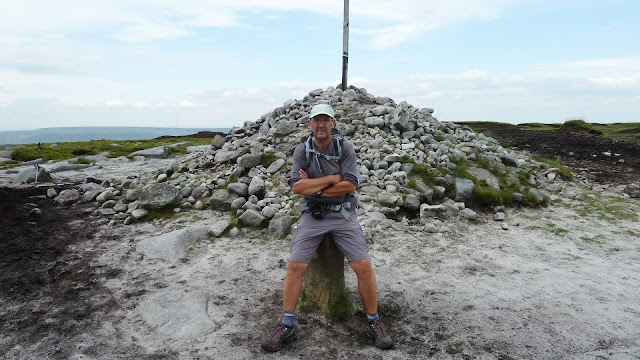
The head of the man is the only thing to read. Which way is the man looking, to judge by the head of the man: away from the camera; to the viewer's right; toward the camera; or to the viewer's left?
toward the camera

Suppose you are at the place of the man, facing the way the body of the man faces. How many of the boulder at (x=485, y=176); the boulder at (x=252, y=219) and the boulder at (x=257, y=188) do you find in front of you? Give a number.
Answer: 0

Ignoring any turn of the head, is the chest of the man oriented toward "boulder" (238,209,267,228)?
no

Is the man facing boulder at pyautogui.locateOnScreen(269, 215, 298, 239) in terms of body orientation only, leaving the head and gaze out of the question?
no

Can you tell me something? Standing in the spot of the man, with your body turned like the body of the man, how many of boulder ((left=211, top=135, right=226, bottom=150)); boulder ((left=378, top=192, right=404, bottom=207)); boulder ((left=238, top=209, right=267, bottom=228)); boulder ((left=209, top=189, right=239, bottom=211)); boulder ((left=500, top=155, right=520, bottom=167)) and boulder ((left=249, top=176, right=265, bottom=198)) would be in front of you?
0

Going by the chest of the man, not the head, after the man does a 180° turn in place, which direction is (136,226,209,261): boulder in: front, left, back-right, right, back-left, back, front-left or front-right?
front-left

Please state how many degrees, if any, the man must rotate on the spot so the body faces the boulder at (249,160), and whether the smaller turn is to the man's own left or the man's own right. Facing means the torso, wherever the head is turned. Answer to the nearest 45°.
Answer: approximately 180°

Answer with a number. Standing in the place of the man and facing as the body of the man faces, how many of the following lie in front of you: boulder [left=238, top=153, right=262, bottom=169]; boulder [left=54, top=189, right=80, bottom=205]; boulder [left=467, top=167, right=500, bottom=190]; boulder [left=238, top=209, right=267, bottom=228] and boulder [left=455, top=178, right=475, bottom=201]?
0

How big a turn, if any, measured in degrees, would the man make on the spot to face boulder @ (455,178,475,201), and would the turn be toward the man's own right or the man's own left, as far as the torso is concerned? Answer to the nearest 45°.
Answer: approximately 135° to the man's own left

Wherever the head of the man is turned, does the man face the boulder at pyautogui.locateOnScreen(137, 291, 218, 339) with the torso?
no

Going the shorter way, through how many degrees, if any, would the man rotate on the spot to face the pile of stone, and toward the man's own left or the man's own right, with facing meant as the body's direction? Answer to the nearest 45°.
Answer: approximately 180°

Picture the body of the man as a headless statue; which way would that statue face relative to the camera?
toward the camera

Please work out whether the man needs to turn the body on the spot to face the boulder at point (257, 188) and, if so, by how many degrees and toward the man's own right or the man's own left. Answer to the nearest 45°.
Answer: approximately 180°

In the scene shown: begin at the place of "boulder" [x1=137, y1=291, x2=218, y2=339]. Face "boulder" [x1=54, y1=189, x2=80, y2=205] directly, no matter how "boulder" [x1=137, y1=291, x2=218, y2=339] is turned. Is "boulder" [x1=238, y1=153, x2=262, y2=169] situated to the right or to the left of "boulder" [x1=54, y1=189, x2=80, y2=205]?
right
